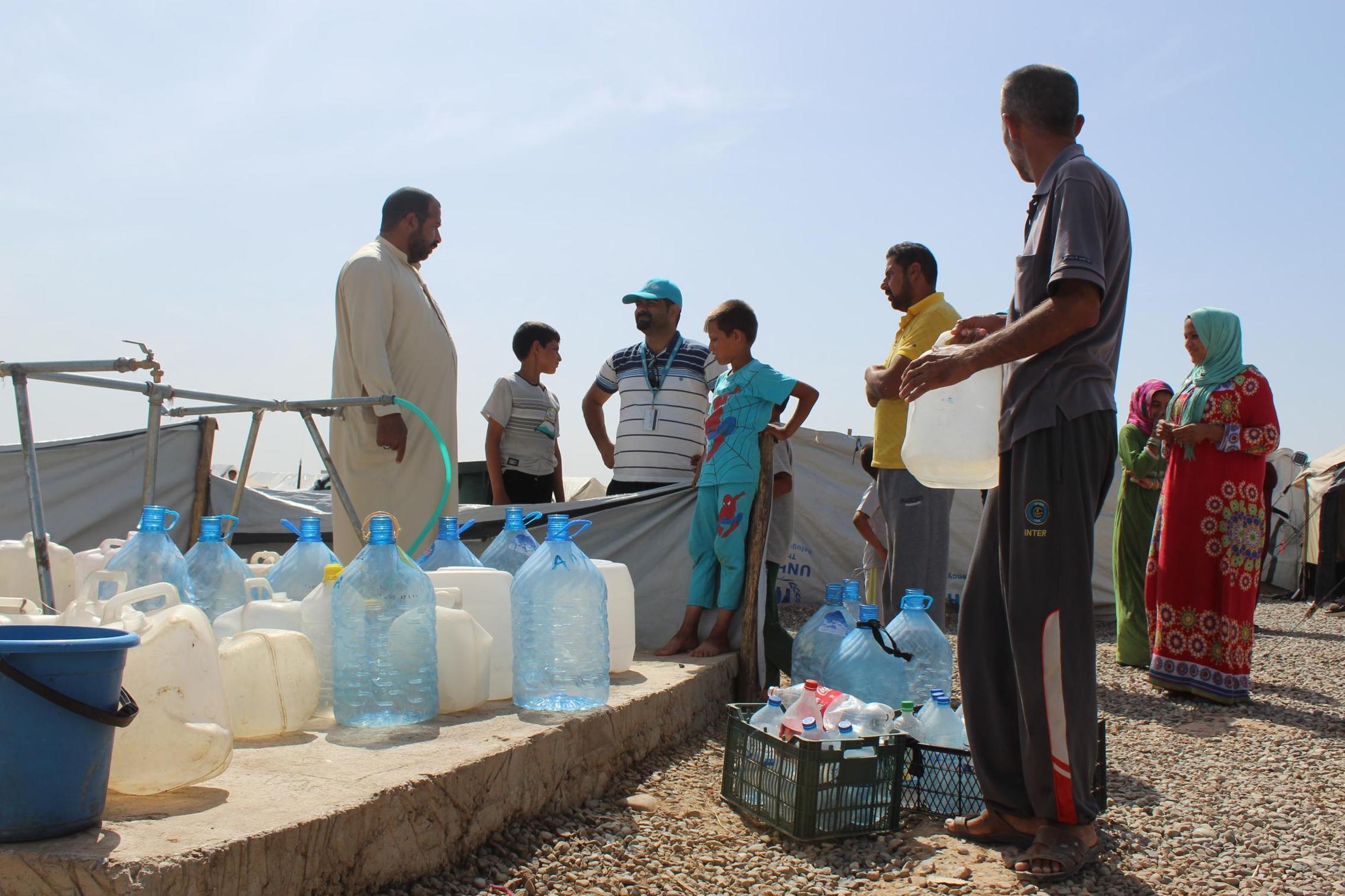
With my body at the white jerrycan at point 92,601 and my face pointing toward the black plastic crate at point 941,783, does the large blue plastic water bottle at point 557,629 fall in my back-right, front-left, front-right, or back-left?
front-left

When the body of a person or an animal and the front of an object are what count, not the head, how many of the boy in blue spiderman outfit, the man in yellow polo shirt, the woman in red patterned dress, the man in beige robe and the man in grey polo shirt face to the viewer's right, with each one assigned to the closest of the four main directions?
1

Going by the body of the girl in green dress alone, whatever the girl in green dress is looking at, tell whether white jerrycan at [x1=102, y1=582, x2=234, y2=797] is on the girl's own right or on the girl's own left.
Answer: on the girl's own right

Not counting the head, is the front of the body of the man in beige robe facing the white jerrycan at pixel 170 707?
no

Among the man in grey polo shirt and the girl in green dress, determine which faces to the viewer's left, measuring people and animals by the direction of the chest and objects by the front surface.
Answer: the man in grey polo shirt

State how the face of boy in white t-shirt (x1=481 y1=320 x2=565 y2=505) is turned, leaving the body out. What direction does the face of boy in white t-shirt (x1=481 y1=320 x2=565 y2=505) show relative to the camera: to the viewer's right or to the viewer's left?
to the viewer's right

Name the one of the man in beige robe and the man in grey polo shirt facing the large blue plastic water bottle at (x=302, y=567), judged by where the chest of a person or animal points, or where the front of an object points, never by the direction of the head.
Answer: the man in grey polo shirt

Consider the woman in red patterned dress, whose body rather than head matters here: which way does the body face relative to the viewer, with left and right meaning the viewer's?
facing the viewer and to the left of the viewer

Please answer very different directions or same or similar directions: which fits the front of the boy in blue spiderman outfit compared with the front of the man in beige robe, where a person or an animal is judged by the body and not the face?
very different directions

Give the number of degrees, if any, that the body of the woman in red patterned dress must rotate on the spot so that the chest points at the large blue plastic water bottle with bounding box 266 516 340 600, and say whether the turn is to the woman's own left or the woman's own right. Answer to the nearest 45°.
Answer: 0° — they already face it

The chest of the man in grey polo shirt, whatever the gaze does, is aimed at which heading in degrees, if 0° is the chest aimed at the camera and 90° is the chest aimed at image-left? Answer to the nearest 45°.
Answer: approximately 90°

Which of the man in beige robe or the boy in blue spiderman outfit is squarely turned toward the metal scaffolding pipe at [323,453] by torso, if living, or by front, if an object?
the boy in blue spiderman outfit

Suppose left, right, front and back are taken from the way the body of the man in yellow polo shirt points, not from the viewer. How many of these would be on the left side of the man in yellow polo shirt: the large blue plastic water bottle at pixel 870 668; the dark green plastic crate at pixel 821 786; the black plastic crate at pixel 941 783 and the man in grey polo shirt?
4

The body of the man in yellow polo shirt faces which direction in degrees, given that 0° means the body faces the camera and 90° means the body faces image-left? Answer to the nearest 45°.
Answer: approximately 90°

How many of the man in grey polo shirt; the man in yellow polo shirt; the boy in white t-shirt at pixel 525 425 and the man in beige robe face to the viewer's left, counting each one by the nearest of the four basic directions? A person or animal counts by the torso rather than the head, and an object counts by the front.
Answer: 2

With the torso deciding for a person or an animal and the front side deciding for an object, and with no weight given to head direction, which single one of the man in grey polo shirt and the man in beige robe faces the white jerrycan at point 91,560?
the man in grey polo shirt

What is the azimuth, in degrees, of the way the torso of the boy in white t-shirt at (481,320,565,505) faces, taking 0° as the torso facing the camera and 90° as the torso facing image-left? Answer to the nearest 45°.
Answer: approximately 315°

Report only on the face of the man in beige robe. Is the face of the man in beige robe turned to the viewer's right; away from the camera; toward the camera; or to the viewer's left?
to the viewer's right

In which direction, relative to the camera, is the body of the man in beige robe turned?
to the viewer's right
